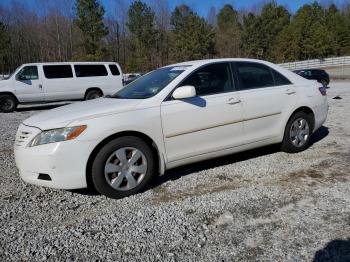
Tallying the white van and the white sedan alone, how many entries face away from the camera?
0

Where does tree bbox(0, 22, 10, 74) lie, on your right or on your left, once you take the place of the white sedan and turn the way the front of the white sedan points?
on your right

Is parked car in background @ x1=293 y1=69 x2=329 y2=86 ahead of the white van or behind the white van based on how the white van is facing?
behind

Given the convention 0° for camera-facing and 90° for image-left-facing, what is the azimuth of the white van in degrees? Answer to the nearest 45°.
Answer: approximately 90°

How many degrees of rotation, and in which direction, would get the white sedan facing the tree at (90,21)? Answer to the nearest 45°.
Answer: approximately 135° to its right

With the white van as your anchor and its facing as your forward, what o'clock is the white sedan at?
The white sedan is roughly at 9 o'clock from the white van.

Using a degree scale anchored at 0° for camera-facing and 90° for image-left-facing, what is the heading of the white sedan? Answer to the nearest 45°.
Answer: approximately 45°

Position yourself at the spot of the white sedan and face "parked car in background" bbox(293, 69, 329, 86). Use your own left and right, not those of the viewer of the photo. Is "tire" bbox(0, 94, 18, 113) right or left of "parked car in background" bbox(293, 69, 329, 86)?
left

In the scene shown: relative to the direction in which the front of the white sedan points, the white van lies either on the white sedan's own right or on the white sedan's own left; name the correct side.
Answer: on the white sedan's own right

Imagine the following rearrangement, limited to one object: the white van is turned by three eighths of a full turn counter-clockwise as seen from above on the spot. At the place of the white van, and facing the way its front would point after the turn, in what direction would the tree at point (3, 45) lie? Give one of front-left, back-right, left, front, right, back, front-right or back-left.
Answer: back-left

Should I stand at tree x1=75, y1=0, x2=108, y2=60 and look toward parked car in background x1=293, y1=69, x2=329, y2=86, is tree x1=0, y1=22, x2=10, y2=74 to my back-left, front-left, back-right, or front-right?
back-right

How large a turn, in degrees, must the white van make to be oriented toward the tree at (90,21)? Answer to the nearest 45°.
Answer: approximately 90° to its right
